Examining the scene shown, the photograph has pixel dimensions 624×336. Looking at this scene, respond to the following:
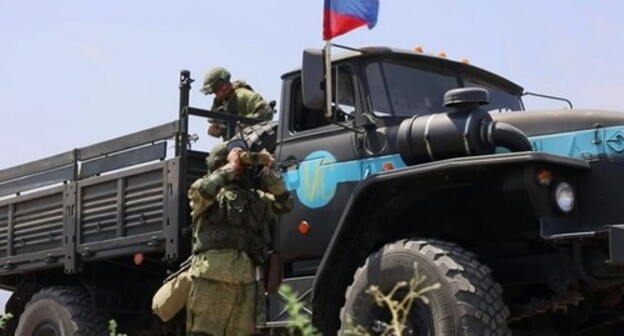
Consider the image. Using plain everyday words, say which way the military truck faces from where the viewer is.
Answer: facing the viewer and to the right of the viewer

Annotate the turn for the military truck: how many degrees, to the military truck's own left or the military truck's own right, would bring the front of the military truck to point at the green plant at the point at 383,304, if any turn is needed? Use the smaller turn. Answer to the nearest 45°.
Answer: approximately 45° to the military truck's own right
